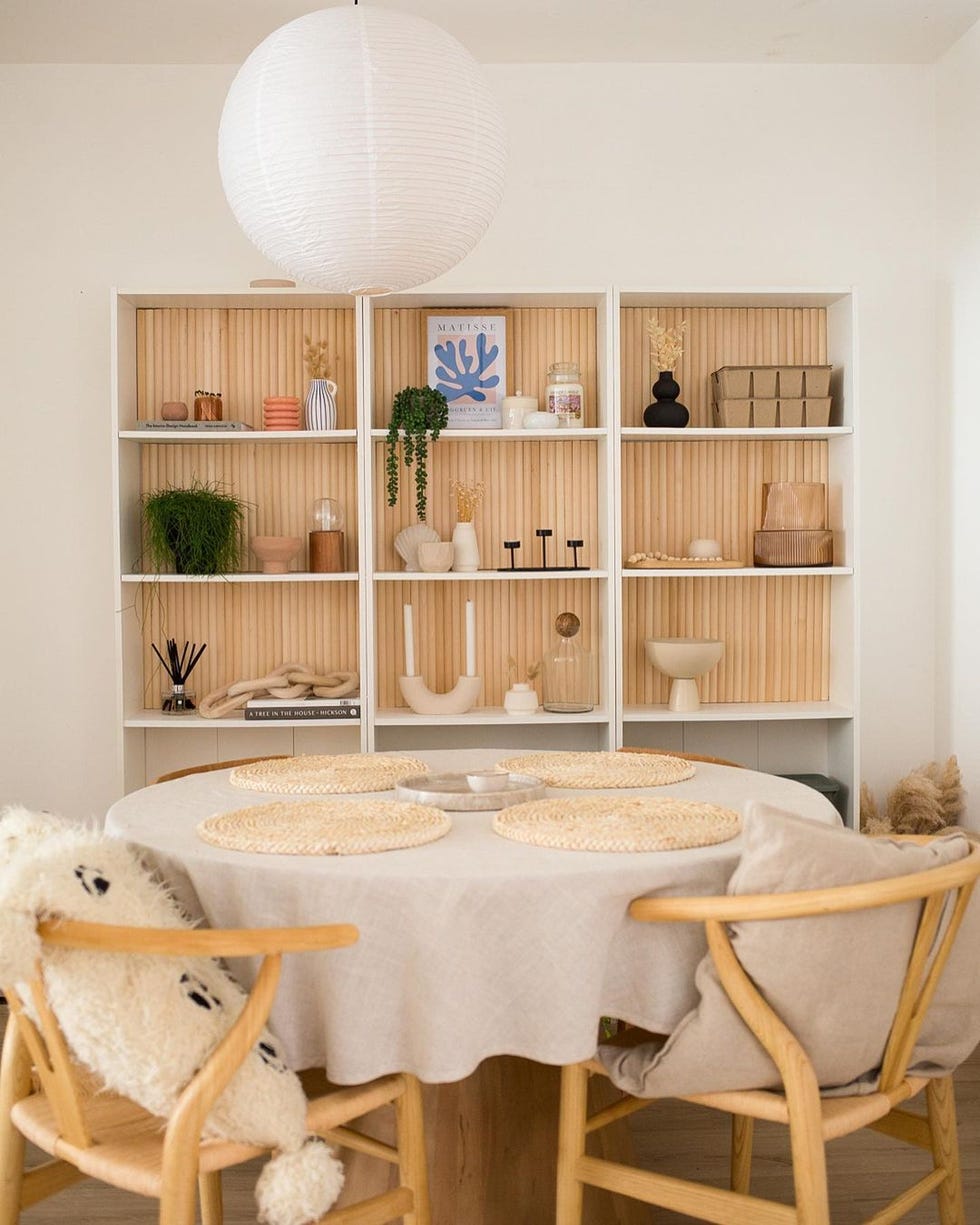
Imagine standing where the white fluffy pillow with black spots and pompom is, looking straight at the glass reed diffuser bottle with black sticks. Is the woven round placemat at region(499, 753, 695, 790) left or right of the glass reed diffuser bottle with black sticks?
right

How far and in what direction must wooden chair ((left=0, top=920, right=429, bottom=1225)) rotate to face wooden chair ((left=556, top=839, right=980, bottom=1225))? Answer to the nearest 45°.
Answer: approximately 45° to its right

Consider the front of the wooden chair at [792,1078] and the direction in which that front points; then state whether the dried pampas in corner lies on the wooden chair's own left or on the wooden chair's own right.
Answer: on the wooden chair's own right

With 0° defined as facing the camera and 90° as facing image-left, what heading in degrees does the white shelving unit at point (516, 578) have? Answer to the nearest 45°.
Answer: approximately 0°

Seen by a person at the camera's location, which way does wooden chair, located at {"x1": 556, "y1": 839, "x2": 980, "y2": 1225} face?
facing away from the viewer and to the left of the viewer

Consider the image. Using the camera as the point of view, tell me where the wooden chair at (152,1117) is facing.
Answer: facing away from the viewer and to the right of the viewer

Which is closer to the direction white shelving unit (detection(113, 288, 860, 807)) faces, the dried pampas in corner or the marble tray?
the marble tray
